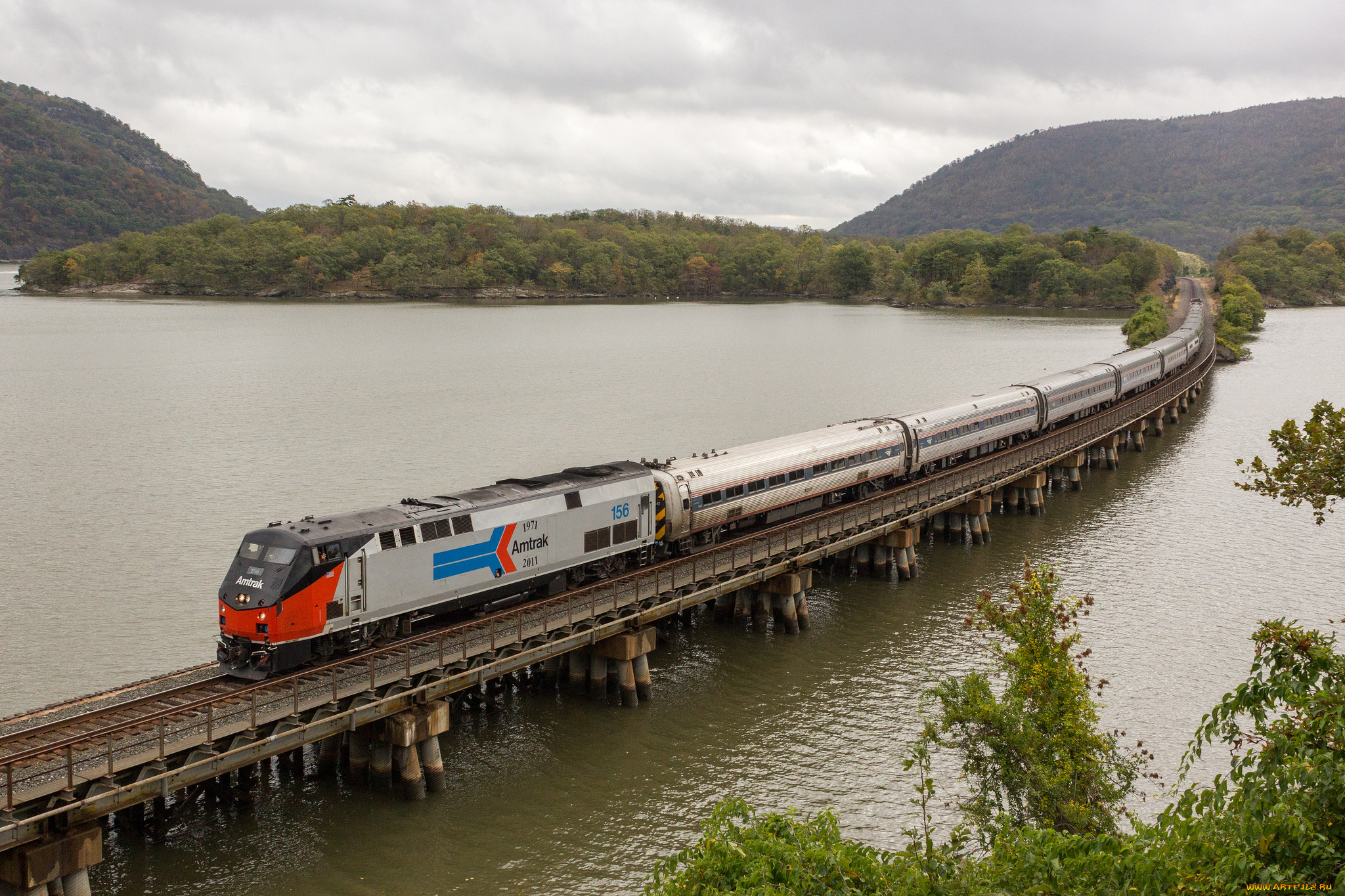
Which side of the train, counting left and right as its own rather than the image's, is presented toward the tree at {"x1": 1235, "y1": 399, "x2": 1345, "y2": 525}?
left

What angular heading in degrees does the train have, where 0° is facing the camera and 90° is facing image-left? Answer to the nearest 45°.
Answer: approximately 45°

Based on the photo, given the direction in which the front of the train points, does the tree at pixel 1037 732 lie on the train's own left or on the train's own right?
on the train's own left

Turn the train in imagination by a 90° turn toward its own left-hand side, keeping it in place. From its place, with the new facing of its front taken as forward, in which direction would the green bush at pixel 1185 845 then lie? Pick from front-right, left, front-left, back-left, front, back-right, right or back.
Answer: front

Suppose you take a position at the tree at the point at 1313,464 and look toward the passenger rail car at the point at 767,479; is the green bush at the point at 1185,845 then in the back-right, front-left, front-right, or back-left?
back-left
